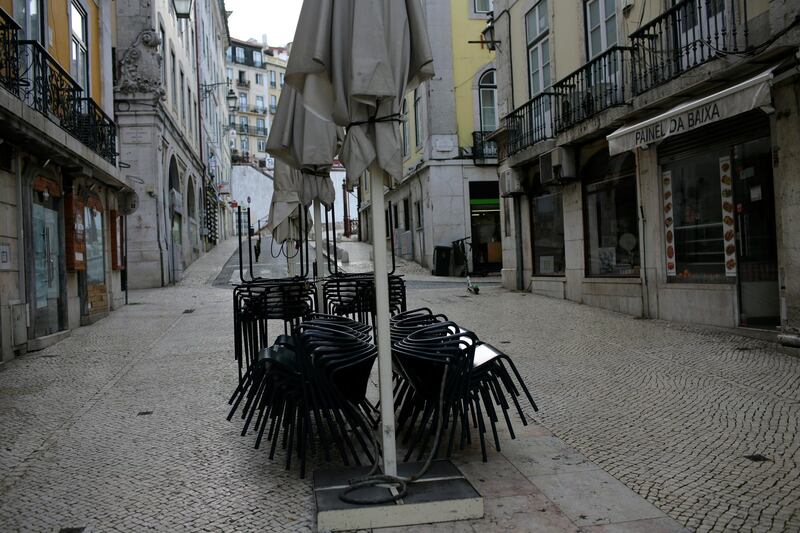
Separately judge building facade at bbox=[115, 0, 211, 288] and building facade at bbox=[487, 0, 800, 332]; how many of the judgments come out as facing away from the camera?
0

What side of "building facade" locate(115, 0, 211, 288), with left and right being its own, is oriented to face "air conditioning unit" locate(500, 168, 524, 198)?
front

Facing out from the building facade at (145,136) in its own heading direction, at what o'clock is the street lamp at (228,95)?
The street lamp is roughly at 8 o'clock from the building facade.

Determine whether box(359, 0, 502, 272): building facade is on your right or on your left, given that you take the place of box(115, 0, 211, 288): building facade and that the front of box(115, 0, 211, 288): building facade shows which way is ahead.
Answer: on your left

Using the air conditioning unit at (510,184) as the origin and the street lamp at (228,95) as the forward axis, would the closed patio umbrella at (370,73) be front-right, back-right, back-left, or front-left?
back-left

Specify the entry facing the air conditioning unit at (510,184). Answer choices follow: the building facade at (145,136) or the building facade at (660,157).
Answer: the building facade at (145,136)

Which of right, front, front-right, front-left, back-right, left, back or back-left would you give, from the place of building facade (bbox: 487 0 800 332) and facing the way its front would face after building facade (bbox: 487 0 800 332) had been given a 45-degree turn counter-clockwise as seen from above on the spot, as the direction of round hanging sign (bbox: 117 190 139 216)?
right

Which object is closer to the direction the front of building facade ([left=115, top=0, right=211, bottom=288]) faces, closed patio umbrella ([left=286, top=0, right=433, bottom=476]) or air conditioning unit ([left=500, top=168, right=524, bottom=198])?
the air conditioning unit

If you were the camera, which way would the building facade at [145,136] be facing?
facing the viewer and to the right of the viewer

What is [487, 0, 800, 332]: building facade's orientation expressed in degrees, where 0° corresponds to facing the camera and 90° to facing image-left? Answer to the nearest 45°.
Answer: approximately 45°
